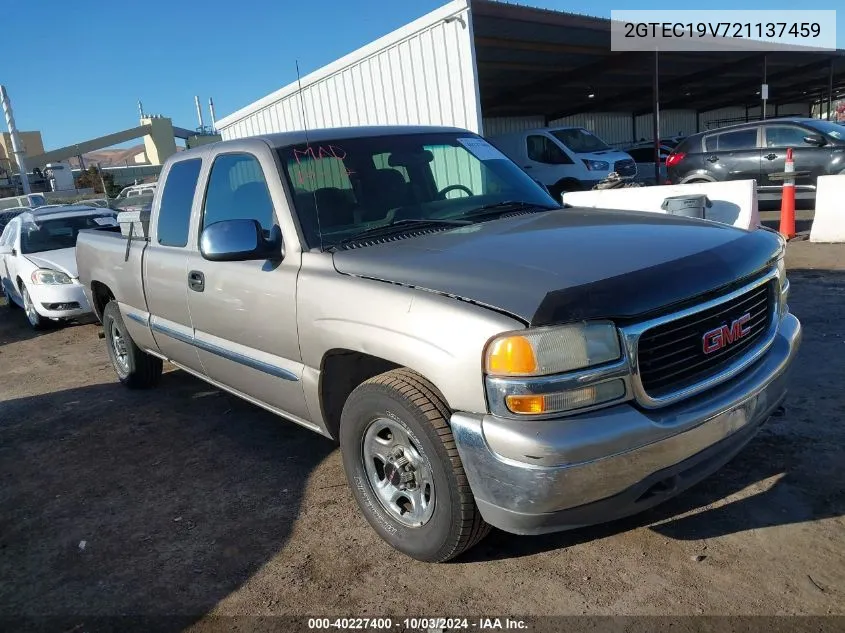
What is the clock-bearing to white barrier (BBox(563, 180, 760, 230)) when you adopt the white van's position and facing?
The white barrier is roughly at 1 o'clock from the white van.

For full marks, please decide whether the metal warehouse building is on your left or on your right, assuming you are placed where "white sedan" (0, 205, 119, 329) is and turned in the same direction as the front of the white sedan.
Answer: on your left

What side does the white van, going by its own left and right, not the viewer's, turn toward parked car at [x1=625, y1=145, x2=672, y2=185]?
left

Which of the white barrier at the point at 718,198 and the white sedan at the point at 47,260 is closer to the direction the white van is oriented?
the white barrier

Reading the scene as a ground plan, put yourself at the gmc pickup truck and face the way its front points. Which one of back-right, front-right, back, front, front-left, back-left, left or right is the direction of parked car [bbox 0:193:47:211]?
back

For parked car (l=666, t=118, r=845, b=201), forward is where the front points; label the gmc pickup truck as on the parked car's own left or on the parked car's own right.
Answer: on the parked car's own right

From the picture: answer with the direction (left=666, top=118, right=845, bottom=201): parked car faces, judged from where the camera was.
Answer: facing to the right of the viewer
